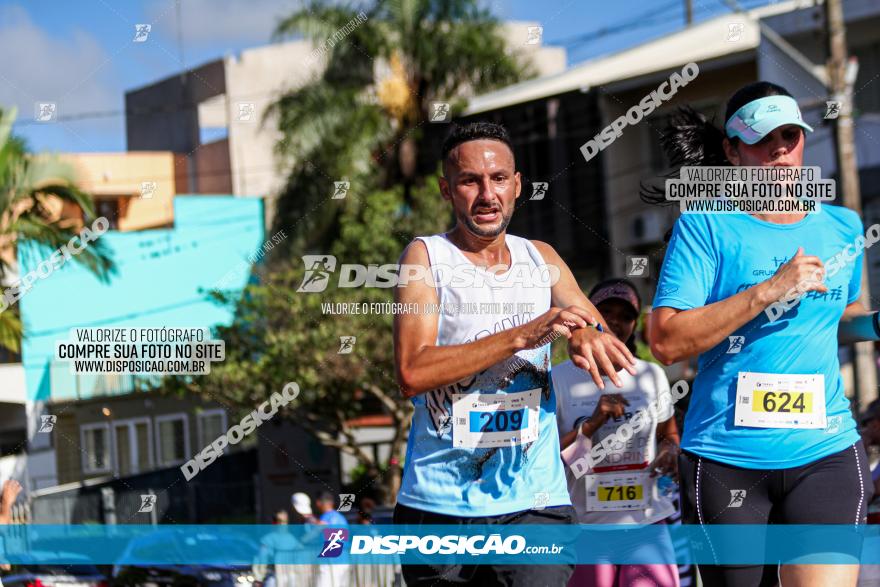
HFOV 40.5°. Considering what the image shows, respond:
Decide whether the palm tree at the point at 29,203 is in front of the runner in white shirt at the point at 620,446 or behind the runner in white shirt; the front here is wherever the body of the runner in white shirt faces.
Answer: behind

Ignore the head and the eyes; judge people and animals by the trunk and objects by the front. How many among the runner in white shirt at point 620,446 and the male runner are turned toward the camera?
2

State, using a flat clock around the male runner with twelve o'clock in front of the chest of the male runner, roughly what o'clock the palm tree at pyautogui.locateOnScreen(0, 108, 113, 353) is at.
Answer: The palm tree is roughly at 5 o'clock from the male runner.

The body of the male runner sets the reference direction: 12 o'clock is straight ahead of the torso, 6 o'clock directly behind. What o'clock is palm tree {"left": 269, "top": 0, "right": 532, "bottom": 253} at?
The palm tree is roughly at 6 o'clock from the male runner.

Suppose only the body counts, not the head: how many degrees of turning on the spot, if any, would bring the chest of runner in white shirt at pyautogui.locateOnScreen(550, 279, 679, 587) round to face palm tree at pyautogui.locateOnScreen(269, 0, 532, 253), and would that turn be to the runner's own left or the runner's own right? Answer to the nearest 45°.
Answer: approximately 180°

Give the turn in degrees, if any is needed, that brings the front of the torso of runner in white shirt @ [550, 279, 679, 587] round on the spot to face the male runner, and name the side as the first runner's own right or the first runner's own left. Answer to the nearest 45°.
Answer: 0° — they already face them

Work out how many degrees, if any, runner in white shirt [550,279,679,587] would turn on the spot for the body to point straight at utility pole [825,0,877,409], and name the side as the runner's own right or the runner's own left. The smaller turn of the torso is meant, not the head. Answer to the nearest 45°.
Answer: approximately 180°

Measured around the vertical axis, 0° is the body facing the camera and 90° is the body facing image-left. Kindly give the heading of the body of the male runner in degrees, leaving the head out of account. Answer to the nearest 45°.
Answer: approximately 0°

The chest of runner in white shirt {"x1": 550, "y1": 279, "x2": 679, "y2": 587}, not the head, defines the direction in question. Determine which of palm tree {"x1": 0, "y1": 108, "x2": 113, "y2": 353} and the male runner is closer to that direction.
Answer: the male runner

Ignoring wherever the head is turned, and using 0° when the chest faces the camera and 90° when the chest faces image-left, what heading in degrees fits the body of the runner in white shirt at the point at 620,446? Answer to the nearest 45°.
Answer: approximately 0°
